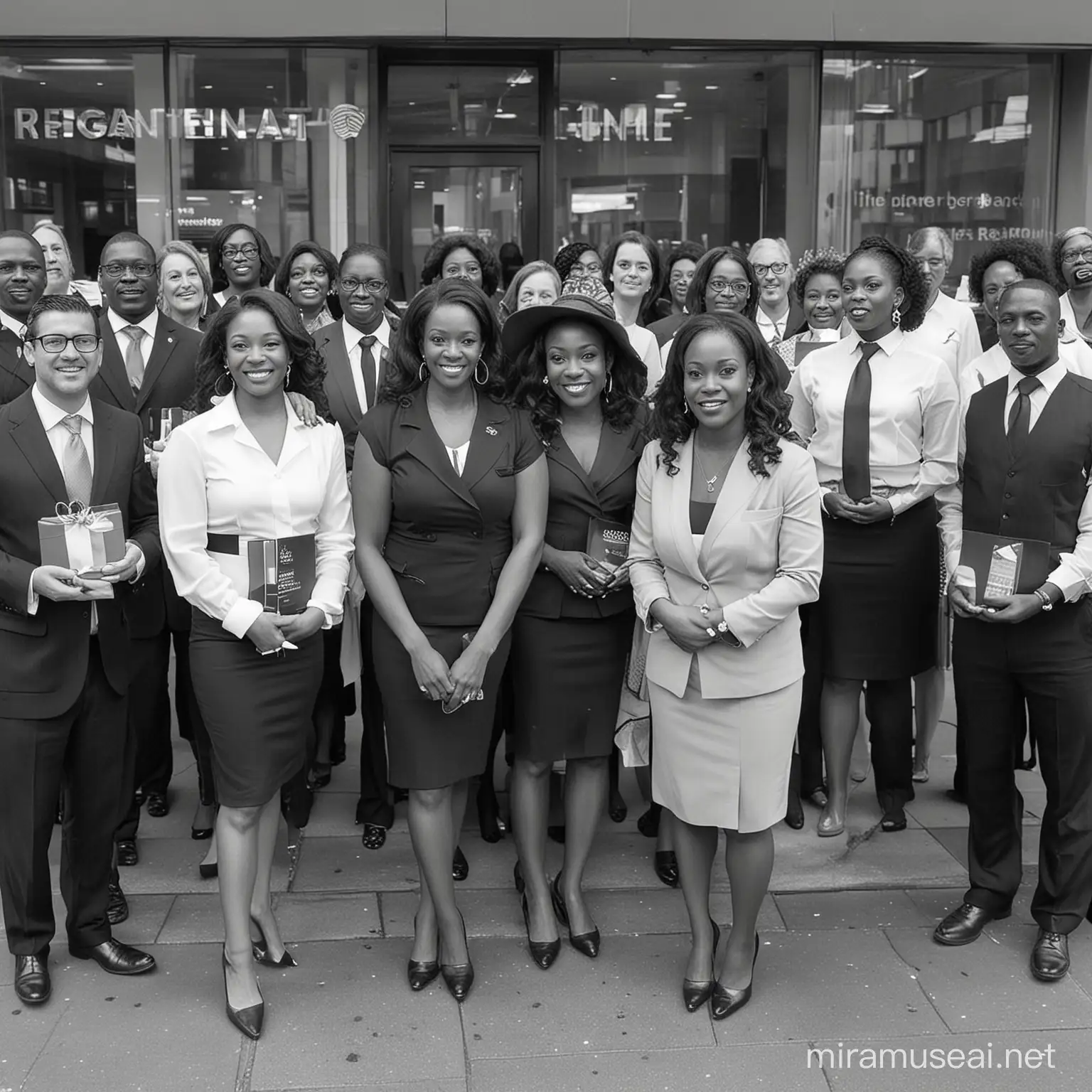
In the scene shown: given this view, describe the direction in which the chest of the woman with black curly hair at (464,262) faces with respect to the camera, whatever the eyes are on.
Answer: toward the camera

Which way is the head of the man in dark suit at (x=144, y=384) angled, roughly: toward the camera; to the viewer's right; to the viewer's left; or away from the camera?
toward the camera

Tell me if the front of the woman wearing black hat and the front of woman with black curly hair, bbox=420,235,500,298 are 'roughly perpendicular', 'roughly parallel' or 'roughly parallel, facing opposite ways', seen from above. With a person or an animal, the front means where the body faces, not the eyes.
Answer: roughly parallel

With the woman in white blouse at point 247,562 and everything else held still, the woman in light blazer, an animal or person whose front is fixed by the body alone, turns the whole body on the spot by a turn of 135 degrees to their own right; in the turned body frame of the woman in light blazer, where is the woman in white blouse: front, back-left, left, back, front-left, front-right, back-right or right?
left

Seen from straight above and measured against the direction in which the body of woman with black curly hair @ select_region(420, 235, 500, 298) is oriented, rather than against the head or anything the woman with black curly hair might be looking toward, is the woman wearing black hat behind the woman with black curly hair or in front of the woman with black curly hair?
in front

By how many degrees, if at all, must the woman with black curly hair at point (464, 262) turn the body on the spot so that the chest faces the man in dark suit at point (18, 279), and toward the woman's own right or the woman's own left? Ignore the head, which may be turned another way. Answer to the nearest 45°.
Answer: approximately 45° to the woman's own right

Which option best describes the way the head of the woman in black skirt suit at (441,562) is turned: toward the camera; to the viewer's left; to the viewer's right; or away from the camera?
toward the camera

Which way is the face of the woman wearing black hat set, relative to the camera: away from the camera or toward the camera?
toward the camera

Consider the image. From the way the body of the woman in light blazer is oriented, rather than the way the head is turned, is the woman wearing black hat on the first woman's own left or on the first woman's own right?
on the first woman's own right

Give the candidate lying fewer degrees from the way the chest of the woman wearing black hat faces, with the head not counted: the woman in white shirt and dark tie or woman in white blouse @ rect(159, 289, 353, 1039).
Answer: the woman in white blouse

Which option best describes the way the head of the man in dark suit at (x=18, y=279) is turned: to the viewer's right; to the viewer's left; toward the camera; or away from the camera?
toward the camera

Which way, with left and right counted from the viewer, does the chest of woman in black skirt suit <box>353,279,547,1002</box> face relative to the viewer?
facing the viewer

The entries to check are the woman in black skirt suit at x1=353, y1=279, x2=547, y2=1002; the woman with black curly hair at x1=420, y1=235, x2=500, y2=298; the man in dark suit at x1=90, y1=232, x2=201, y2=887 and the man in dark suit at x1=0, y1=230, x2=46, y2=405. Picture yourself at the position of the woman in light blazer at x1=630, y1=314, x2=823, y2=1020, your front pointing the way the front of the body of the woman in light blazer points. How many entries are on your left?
0

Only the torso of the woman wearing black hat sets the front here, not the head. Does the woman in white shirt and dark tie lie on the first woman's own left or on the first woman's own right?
on the first woman's own left

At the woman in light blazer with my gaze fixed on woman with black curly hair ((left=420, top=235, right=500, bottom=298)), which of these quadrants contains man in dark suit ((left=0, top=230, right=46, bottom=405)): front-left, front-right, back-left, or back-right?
front-left

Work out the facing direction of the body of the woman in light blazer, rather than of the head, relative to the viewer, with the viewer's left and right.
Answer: facing the viewer and to the left of the viewer

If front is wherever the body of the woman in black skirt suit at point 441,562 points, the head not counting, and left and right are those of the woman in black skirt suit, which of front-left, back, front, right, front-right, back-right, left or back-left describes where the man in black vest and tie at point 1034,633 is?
left

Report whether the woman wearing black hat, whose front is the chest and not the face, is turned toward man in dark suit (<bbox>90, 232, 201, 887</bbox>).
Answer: no

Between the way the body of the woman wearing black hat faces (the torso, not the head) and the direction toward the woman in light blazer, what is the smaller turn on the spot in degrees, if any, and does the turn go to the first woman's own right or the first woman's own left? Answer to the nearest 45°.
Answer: approximately 45° to the first woman's own left

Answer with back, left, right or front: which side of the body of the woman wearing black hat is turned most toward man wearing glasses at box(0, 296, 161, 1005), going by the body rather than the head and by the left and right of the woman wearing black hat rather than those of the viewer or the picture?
right

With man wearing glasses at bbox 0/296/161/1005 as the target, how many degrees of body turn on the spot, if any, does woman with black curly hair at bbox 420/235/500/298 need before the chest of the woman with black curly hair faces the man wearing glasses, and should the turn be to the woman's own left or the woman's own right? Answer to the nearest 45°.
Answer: approximately 45° to the woman's own right

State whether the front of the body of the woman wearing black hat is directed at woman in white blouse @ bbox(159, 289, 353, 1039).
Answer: no

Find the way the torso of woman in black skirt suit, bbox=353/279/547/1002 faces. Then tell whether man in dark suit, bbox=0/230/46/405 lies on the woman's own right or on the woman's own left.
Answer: on the woman's own right

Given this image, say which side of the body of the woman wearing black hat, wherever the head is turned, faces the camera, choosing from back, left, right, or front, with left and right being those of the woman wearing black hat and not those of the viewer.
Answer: front
